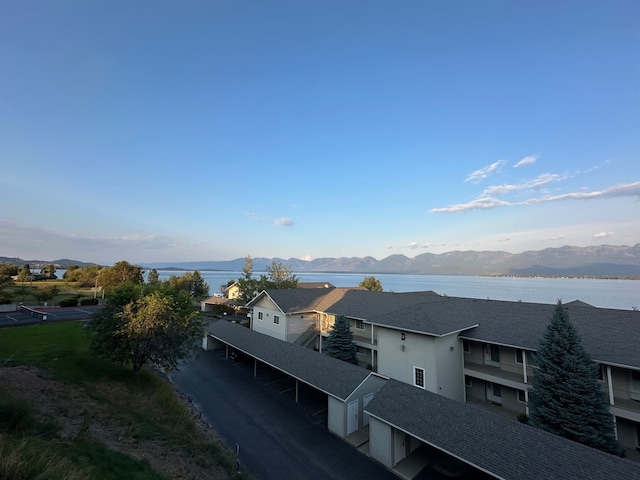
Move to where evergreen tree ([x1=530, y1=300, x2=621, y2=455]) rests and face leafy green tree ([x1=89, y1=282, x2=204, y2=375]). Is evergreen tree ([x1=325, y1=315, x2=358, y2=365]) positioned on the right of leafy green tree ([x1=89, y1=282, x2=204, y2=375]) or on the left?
right

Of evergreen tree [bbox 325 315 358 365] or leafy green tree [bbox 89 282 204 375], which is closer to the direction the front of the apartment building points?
the leafy green tree

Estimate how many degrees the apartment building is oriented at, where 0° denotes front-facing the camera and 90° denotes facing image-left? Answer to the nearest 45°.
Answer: approximately 45°

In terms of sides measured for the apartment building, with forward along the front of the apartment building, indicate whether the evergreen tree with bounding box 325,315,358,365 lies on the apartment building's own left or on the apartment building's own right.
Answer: on the apartment building's own right

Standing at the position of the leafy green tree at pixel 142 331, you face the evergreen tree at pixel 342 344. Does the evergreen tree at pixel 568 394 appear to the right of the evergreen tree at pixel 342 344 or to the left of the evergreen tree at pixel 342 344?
right

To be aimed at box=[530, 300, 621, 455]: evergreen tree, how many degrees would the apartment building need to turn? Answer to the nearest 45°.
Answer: approximately 90° to its left
